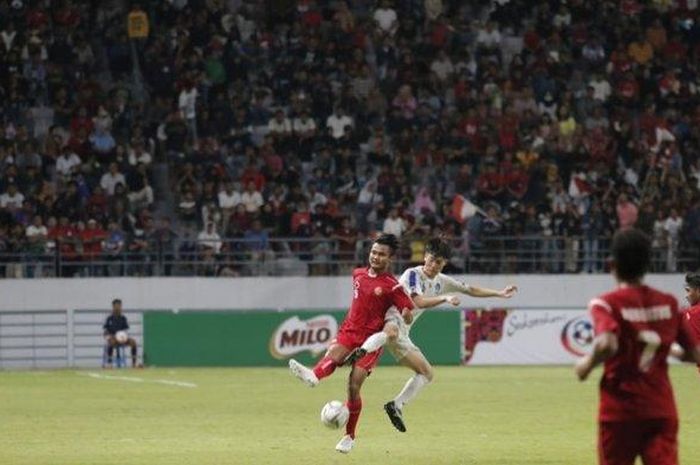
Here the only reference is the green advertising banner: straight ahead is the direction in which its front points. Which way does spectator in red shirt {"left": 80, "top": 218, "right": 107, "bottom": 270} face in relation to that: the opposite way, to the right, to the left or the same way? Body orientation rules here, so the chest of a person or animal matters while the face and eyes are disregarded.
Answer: the same way

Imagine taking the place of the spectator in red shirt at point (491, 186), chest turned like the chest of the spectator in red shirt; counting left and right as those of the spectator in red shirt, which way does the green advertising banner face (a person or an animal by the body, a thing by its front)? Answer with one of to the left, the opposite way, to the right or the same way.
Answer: the same way

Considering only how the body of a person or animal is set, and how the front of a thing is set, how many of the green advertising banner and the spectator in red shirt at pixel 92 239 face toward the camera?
2

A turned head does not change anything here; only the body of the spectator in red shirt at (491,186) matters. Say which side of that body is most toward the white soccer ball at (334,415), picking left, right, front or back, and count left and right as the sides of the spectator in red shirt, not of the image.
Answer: front

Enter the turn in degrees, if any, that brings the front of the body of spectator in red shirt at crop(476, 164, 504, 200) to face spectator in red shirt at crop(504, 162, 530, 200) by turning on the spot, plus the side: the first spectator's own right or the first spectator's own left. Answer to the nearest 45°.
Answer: approximately 90° to the first spectator's own left

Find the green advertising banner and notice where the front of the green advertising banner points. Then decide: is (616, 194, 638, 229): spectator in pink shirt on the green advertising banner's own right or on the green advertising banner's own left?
on the green advertising banner's own left

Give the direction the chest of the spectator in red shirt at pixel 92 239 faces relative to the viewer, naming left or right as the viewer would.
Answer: facing the viewer

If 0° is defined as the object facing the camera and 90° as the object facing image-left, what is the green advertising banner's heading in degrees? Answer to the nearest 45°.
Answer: approximately 0°

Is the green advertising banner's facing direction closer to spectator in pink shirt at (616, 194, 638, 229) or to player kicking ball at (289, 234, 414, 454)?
the player kicking ball

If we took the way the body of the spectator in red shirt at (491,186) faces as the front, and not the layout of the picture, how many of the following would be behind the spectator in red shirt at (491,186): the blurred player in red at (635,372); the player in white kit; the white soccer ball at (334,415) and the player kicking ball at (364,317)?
0

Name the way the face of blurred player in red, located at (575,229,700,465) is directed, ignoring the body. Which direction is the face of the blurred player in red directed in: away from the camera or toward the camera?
away from the camera

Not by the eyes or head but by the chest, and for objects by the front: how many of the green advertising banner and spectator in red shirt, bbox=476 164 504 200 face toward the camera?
2

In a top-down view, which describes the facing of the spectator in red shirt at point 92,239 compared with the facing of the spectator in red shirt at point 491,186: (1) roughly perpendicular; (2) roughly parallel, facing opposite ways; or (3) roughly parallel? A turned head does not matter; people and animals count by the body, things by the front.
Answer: roughly parallel

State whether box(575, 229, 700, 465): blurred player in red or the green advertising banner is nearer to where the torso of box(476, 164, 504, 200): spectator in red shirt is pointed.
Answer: the blurred player in red

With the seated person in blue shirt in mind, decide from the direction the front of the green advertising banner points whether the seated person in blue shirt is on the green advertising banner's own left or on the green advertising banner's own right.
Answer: on the green advertising banner's own right
